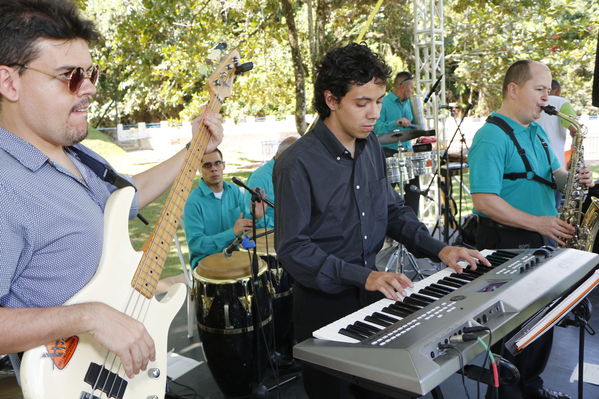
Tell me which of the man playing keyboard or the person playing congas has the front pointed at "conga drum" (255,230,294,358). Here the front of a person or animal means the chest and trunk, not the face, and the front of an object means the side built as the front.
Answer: the person playing congas

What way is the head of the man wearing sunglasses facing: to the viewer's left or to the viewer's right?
to the viewer's right

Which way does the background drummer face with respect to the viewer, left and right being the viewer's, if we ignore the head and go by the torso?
facing the viewer and to the right of the viewer

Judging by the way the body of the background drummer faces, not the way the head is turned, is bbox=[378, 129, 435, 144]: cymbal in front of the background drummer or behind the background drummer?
in front

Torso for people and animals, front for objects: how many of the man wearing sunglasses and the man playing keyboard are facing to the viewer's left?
0

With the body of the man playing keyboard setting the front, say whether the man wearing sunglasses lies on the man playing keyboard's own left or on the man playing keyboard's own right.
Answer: on the man playing keyboard's own right

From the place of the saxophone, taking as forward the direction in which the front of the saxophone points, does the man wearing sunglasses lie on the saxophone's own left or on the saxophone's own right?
on the saxophone's own right

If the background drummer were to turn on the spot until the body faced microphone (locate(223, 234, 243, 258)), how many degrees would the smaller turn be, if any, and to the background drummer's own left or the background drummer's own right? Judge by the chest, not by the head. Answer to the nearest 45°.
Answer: approximately 45° to the background drummer's own right

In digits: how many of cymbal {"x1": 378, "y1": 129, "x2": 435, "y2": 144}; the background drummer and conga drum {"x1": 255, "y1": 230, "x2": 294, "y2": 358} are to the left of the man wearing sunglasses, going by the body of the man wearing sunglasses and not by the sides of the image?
3

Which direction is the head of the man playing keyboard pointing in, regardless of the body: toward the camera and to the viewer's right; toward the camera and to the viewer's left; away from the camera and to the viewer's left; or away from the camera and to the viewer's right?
toward the camera and to the viewer's right

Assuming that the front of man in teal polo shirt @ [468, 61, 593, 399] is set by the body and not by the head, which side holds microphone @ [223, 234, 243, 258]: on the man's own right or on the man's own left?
on the man's own right

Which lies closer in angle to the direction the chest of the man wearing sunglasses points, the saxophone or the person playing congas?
the saxophone

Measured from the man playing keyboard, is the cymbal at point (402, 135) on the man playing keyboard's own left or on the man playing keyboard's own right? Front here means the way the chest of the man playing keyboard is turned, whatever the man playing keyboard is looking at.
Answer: on the man playing keyboard's own left

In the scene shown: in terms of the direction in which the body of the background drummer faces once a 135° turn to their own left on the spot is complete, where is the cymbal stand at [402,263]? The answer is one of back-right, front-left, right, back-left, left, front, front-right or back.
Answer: back
